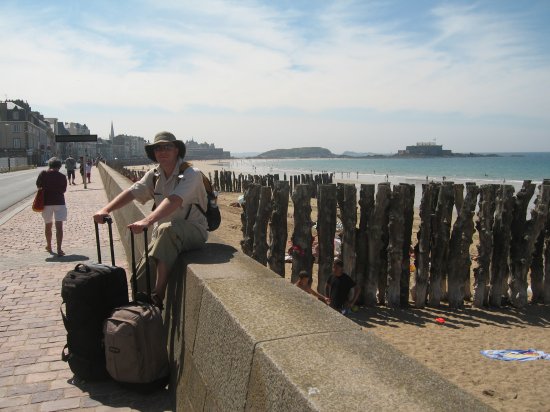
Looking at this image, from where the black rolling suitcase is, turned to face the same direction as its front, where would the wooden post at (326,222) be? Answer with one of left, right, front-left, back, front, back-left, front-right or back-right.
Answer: back

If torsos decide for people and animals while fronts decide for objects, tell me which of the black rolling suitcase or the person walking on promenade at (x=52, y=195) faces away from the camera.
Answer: the person walking on promenade

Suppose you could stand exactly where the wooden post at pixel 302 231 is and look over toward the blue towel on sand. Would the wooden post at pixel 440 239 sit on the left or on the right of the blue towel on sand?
left

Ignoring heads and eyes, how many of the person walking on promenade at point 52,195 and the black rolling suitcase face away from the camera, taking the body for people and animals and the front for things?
1

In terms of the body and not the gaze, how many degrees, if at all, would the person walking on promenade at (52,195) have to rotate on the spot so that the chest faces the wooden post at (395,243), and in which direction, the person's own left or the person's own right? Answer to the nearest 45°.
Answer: approximately 135° to the person's own right

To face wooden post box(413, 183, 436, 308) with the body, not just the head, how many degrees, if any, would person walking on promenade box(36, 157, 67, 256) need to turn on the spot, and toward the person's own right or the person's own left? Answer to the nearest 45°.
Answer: approximately 135° to the person's own right

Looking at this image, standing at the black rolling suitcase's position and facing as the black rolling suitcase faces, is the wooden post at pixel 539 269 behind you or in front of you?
behind

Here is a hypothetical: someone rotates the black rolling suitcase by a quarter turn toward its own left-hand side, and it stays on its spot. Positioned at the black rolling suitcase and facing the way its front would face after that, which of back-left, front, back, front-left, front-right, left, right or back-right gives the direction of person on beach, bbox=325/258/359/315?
left

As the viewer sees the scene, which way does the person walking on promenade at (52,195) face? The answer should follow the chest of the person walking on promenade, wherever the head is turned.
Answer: away from the camera

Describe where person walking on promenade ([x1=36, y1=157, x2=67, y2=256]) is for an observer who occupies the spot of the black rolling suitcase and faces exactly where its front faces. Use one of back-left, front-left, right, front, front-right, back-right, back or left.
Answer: back-right

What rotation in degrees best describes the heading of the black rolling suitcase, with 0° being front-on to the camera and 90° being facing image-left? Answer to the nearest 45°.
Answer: approximately 45°

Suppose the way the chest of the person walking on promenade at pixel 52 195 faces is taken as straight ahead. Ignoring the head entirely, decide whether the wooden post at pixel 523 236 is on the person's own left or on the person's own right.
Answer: on the person's own right

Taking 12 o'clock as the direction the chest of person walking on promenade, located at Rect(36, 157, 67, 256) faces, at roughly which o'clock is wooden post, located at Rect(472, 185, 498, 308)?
The wooden post is roughly at 4 o'clock from the person walking on promenade.

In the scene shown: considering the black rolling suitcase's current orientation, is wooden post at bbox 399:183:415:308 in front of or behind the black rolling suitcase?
behind
